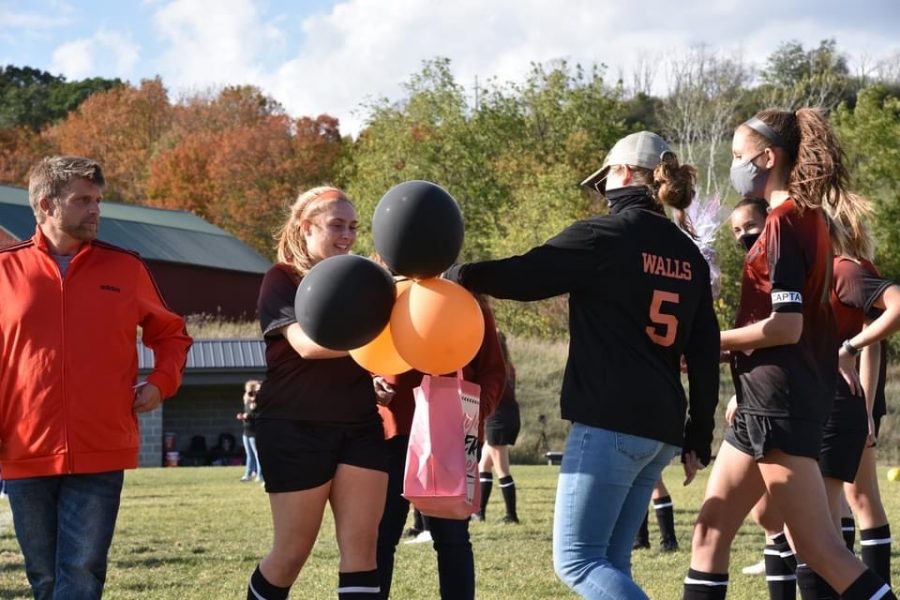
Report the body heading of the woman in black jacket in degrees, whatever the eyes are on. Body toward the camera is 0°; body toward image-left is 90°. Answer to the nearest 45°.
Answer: approximately 135°

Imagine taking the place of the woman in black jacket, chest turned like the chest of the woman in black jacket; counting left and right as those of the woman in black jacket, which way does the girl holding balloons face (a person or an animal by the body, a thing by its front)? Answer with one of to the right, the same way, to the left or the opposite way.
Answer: the opposite way

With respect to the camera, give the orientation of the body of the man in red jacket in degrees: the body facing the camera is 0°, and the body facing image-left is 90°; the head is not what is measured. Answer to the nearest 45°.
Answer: approximately 0°

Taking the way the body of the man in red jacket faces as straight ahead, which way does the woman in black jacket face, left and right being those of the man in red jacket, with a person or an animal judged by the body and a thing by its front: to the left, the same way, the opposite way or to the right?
the opposite way

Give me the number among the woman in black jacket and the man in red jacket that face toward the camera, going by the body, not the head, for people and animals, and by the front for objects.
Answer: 1

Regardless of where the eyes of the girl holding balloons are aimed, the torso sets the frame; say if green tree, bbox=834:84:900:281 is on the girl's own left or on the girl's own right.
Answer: on the girl's own left

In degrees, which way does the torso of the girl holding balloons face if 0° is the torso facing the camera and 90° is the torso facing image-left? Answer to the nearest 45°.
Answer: approximately 315°
